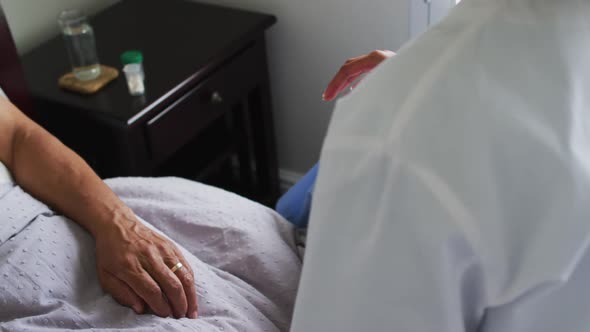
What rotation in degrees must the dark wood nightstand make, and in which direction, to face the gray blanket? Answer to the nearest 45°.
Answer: approximately 45° to its right

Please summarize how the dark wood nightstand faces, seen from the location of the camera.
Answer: facing the viewer and to the right of the viewer
